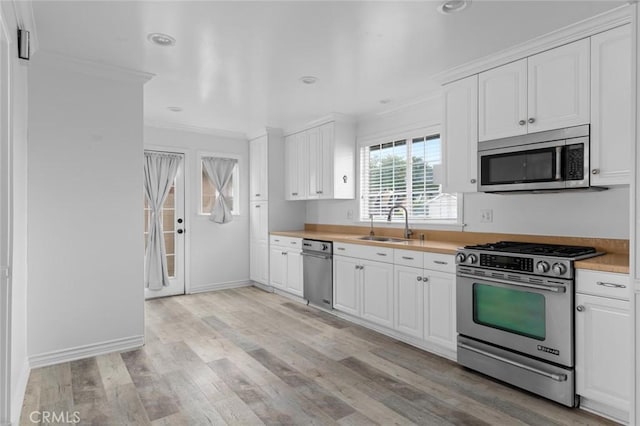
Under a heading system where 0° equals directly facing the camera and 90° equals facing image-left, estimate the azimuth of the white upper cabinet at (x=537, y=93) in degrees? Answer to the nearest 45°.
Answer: approximately 45°

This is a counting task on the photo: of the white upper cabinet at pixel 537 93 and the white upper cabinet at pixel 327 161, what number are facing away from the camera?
0

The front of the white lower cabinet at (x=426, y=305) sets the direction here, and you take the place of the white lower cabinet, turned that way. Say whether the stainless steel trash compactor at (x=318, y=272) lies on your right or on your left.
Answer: on your right

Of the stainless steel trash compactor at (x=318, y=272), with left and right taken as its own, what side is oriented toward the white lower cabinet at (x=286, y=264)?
right

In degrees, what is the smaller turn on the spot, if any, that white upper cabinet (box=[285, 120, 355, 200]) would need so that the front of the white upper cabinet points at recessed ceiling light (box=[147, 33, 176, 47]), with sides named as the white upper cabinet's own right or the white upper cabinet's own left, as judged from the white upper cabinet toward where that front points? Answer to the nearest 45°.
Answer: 0° — it already faces it

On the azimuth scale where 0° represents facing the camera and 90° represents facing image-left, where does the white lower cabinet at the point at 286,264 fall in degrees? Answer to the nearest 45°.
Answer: approximately 45°

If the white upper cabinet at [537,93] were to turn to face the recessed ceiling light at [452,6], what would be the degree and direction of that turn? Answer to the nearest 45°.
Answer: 0° — it already faces it

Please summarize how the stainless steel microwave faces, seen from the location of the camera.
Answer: facing the viewer and to the left of the viewer
